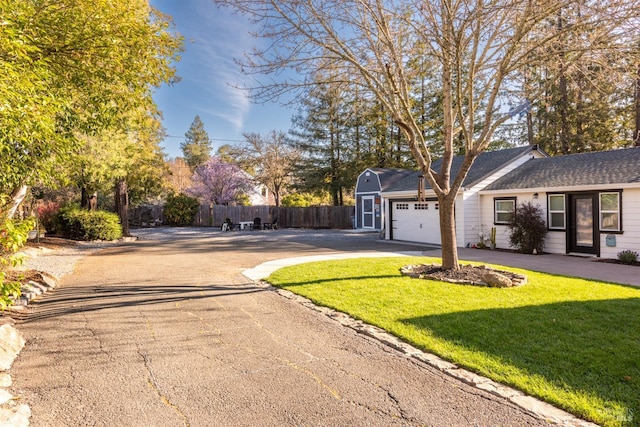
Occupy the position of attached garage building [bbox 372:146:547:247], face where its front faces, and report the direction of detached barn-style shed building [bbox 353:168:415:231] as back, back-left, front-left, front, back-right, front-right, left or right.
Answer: right

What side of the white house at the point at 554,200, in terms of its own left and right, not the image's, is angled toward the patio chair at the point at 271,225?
right

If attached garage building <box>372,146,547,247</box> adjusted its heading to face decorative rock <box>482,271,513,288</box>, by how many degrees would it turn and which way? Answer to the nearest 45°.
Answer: approximately 45° to its left

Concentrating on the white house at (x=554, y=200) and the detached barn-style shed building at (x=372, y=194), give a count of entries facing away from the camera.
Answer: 0

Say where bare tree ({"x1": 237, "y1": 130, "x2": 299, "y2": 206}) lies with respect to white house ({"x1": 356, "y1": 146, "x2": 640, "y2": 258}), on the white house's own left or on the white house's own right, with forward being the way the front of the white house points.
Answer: on the white house's own right

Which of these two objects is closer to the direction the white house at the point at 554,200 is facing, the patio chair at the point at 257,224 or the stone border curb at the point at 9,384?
the stone border curb

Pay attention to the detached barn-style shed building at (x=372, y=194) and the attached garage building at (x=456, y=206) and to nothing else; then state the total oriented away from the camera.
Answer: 0

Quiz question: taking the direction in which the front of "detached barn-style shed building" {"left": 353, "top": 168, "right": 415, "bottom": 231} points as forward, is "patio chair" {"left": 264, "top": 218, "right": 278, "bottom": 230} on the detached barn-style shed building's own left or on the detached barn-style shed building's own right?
on the detached barn-style shed building's own right

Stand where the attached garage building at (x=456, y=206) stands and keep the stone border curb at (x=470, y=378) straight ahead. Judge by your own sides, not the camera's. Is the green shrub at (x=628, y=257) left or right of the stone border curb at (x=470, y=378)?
left

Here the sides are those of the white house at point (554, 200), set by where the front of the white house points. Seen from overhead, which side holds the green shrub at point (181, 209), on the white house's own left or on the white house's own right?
on the white house's own right

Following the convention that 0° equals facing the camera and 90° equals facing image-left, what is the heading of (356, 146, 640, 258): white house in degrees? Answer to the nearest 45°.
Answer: approximately 45°

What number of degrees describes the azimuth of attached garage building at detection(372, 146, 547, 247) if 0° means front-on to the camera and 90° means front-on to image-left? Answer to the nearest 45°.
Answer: approximately 45°

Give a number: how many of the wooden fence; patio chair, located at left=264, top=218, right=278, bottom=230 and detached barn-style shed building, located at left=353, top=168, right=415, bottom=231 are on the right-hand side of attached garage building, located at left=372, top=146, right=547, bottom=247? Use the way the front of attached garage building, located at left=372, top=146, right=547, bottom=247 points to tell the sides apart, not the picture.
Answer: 3
